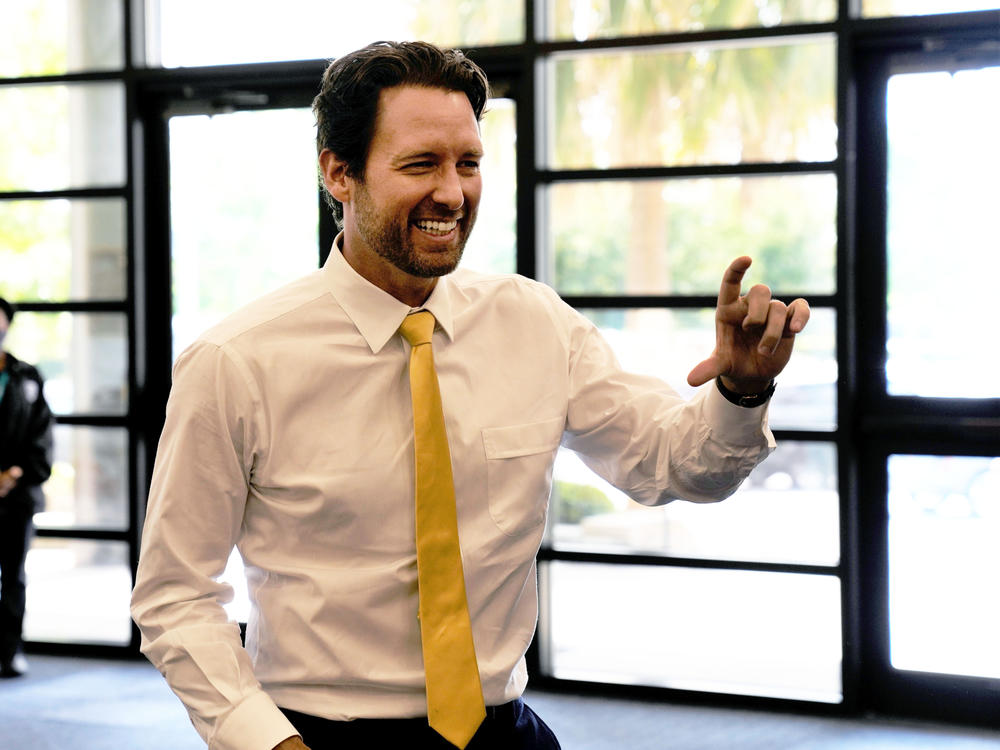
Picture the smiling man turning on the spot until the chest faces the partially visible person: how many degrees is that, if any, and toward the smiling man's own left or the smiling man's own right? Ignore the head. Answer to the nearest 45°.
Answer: approximately 180°

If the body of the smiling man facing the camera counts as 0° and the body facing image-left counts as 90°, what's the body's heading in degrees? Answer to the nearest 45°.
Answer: approximately 315°

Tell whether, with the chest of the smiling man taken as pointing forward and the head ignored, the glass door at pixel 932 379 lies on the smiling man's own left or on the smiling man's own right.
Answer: on the smiling man's own left

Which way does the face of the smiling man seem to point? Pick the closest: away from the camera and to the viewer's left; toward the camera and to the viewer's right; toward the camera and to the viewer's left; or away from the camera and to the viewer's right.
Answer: toward the camera and to the viewer's right

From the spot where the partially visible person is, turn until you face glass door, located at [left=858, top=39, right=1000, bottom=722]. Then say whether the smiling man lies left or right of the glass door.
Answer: right
